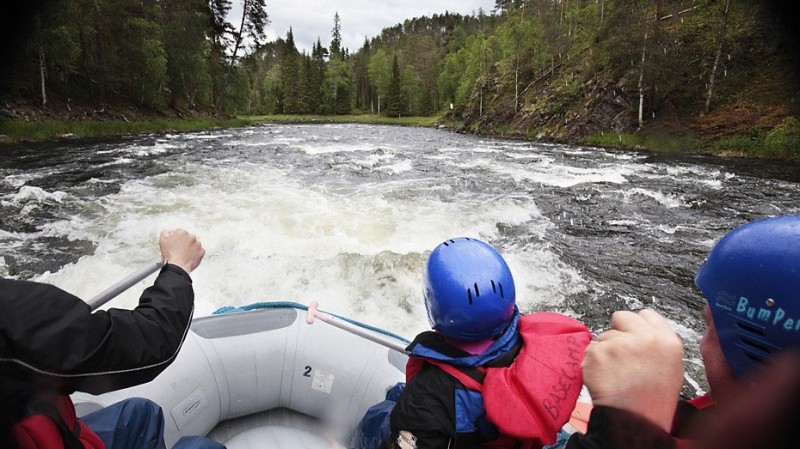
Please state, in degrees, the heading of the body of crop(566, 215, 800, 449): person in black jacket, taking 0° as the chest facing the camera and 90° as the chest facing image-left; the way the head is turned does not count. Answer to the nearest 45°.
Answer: approximately 135°

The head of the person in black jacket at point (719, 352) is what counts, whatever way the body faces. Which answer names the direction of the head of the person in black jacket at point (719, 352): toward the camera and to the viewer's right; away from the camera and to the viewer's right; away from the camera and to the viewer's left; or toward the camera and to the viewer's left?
away from the camera and to the viewer's left

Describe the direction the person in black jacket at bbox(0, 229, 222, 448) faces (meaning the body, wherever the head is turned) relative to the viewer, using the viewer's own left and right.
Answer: facing away from the viewer
